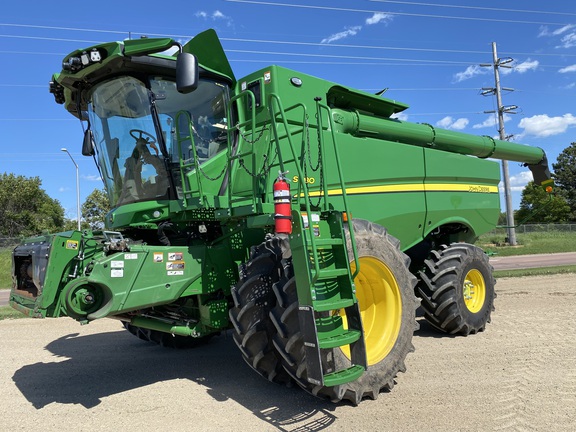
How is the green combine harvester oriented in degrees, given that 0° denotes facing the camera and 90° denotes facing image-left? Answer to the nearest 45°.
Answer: approximately 45°

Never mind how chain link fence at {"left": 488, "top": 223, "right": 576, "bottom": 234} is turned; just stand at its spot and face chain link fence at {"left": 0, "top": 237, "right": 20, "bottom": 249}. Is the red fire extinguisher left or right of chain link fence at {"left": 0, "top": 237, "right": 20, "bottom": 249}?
left

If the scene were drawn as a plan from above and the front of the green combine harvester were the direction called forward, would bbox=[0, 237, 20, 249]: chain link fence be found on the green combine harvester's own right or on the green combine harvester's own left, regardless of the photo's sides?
on the green combine harvester's own right

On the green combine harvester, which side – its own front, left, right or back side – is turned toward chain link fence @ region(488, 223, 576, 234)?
back

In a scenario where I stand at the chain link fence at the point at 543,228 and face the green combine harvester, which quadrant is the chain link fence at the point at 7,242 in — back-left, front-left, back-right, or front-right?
front-right
